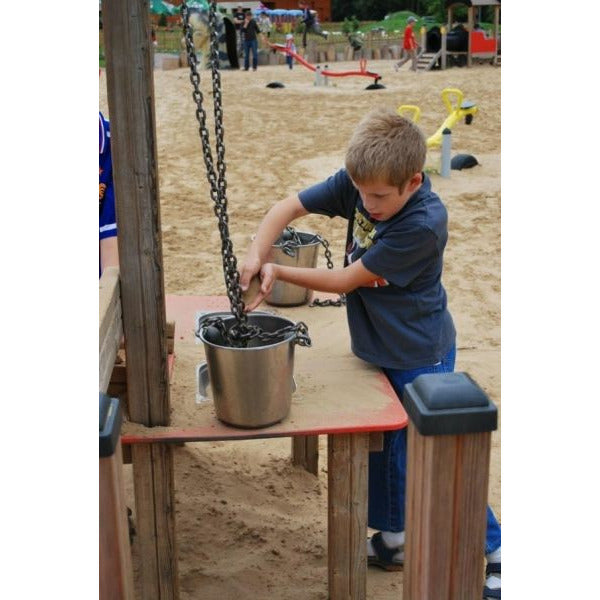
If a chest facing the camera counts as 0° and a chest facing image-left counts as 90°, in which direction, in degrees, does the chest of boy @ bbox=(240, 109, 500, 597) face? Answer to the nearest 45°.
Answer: approximately 45°

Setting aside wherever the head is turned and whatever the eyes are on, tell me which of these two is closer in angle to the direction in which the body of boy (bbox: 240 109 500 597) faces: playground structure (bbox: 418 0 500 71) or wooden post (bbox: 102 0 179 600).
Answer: the wooden post

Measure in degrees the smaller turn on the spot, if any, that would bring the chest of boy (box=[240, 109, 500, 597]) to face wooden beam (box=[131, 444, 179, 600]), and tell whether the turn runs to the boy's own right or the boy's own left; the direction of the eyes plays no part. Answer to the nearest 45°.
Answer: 0° — they already face it

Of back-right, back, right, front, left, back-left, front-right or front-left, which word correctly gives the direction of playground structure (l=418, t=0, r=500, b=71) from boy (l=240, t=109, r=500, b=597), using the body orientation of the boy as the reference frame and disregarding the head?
back-right

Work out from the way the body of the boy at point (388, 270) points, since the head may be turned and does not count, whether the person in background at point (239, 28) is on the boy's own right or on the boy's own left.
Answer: on the boy's own right

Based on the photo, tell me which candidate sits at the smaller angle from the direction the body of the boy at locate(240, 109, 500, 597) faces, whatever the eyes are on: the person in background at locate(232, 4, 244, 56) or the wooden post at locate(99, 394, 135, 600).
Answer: the wooden post

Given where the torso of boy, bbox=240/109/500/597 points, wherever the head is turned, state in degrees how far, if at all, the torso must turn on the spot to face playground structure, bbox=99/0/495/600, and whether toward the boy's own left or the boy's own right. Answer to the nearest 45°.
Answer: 0° — they already face it

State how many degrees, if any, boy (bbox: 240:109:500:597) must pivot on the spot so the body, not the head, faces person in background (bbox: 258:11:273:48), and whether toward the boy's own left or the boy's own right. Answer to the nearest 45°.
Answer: approximately 135° to the boy's own right
